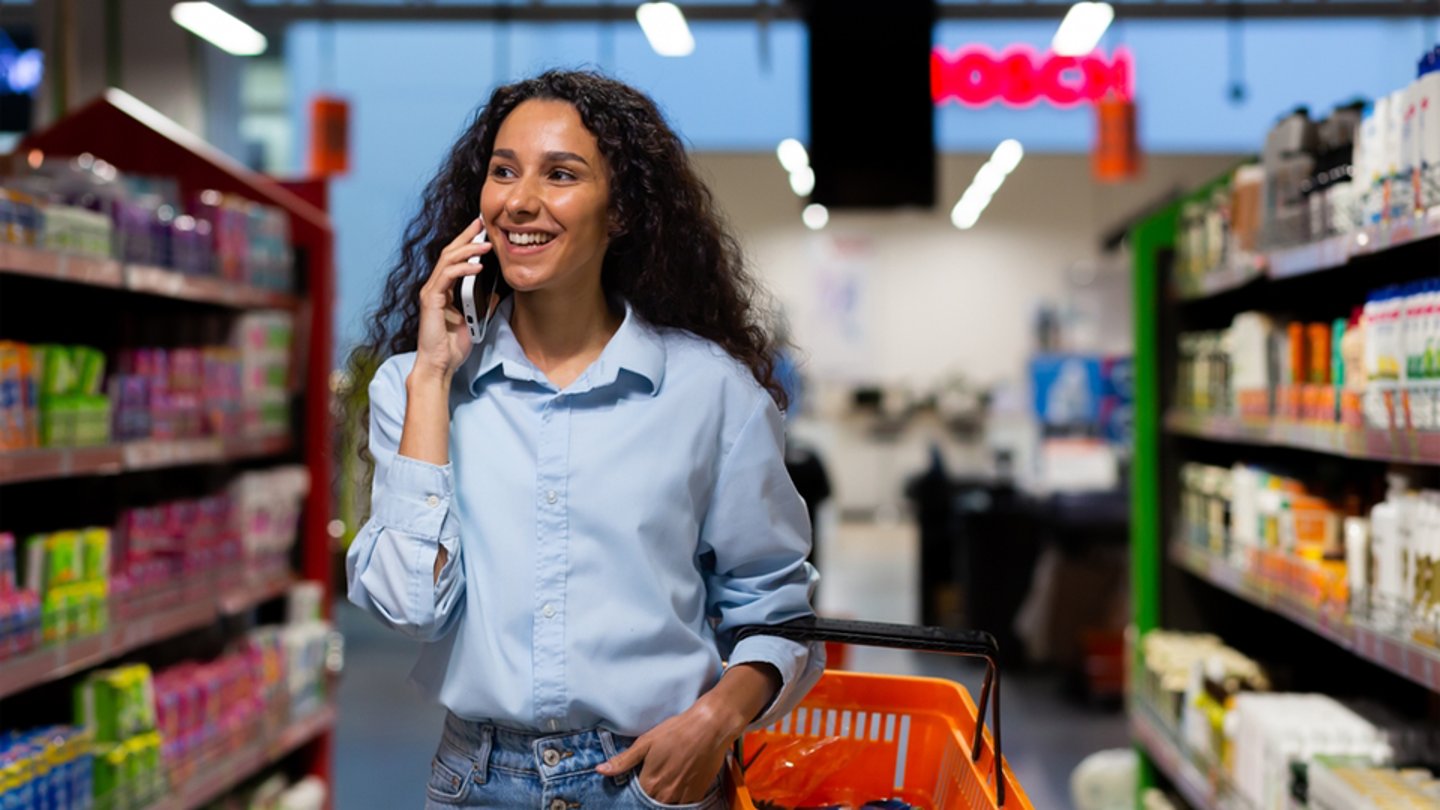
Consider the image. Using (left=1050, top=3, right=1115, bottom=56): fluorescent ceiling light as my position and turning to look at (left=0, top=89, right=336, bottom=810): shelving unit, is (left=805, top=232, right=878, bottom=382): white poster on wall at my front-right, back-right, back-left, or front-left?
back-right

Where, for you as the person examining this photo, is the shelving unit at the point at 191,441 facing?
facing the viewer and to the right of the viewer

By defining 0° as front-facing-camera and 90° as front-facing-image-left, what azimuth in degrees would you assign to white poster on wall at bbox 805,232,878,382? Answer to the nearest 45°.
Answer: approximately 0°

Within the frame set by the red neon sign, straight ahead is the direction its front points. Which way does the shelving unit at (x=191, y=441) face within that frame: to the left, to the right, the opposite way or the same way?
to the left

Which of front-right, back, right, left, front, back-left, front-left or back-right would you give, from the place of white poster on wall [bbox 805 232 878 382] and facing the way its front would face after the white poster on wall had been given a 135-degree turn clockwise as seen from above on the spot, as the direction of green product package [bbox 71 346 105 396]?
back-left

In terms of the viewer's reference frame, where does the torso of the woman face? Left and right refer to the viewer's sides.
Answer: facing the viewer

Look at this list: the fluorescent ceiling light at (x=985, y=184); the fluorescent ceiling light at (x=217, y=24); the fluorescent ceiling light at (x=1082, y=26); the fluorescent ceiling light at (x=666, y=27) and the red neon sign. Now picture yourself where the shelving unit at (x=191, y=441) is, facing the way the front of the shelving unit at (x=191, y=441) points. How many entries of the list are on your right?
0

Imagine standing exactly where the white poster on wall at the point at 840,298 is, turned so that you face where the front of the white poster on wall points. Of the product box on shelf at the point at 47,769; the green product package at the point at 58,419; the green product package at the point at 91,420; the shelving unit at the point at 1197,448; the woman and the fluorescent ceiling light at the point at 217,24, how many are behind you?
0

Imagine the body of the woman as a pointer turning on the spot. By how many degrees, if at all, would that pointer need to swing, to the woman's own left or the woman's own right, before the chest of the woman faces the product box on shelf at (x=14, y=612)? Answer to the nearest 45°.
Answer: approximately 135° to the woman's own right

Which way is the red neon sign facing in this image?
toward the camera

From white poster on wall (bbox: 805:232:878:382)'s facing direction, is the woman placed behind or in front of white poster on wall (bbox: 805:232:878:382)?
in front

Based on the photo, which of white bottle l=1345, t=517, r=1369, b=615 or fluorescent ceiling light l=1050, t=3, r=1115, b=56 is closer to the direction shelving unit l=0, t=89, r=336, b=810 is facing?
the white bottle

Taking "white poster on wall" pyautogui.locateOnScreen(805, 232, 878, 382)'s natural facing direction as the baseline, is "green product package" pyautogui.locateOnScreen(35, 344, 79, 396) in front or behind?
in front

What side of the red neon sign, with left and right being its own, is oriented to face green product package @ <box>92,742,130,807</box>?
front

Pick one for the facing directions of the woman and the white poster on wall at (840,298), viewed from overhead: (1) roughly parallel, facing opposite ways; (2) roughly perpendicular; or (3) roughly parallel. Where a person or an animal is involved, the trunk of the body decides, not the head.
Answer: roughly parallel

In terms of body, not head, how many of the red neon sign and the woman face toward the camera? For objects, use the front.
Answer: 2

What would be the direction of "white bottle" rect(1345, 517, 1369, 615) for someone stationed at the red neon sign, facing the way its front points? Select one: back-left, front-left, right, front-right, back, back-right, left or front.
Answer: front
